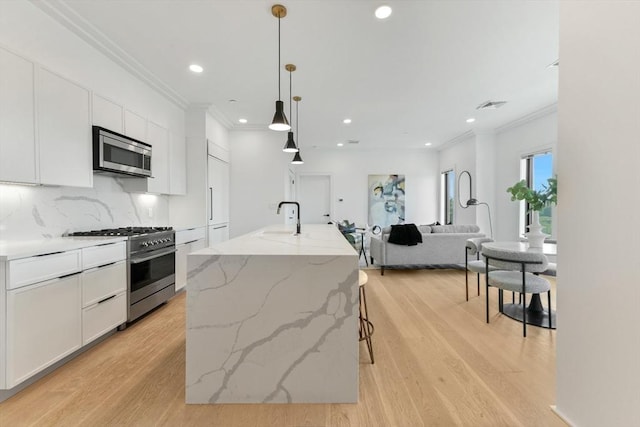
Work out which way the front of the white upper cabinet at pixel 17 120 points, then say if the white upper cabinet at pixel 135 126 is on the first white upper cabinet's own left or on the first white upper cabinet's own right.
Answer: on the first white upper cabinet's own left

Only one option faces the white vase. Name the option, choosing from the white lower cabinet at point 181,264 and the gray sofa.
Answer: the white lower cabinet

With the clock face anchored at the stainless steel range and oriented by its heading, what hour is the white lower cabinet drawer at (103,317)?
The white lower cabinet drawer is roughly at 3 o'clock from the stainless steel range.

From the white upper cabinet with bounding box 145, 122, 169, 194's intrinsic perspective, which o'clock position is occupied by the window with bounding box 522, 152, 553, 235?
The window is roughly at 11 o'clock from the white upper cabinet.
